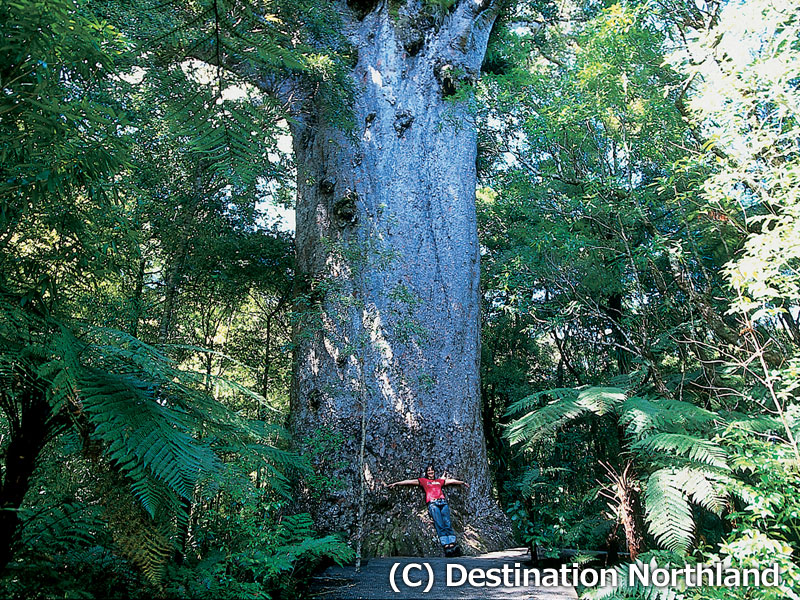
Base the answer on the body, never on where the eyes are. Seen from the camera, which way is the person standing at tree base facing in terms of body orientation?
toward the camera
